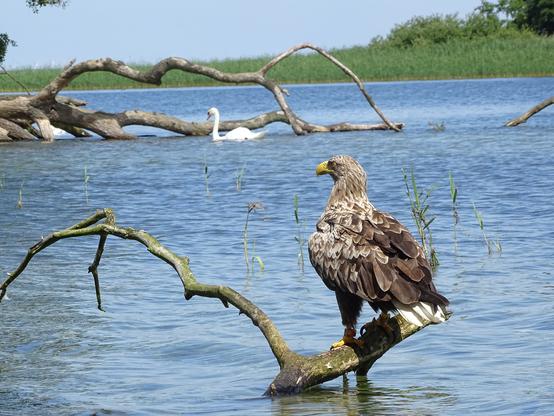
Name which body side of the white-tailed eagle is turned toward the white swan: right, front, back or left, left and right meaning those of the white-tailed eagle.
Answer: right

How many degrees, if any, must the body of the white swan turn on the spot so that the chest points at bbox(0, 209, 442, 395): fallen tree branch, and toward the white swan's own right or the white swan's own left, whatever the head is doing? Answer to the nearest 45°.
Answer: approximately 90° to the white swan's own left

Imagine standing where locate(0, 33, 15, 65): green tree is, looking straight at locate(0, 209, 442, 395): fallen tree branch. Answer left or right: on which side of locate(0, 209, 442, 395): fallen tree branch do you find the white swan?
left

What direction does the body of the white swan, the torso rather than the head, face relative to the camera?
to the viewer's left

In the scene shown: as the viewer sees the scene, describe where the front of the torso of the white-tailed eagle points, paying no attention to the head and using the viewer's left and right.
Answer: facing to the left of the viewer

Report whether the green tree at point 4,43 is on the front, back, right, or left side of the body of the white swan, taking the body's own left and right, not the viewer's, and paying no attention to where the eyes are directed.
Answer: front

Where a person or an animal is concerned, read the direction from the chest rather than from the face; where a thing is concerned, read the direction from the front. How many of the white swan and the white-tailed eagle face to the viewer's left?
2

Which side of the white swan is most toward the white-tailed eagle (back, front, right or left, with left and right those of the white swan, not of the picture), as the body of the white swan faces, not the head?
left
